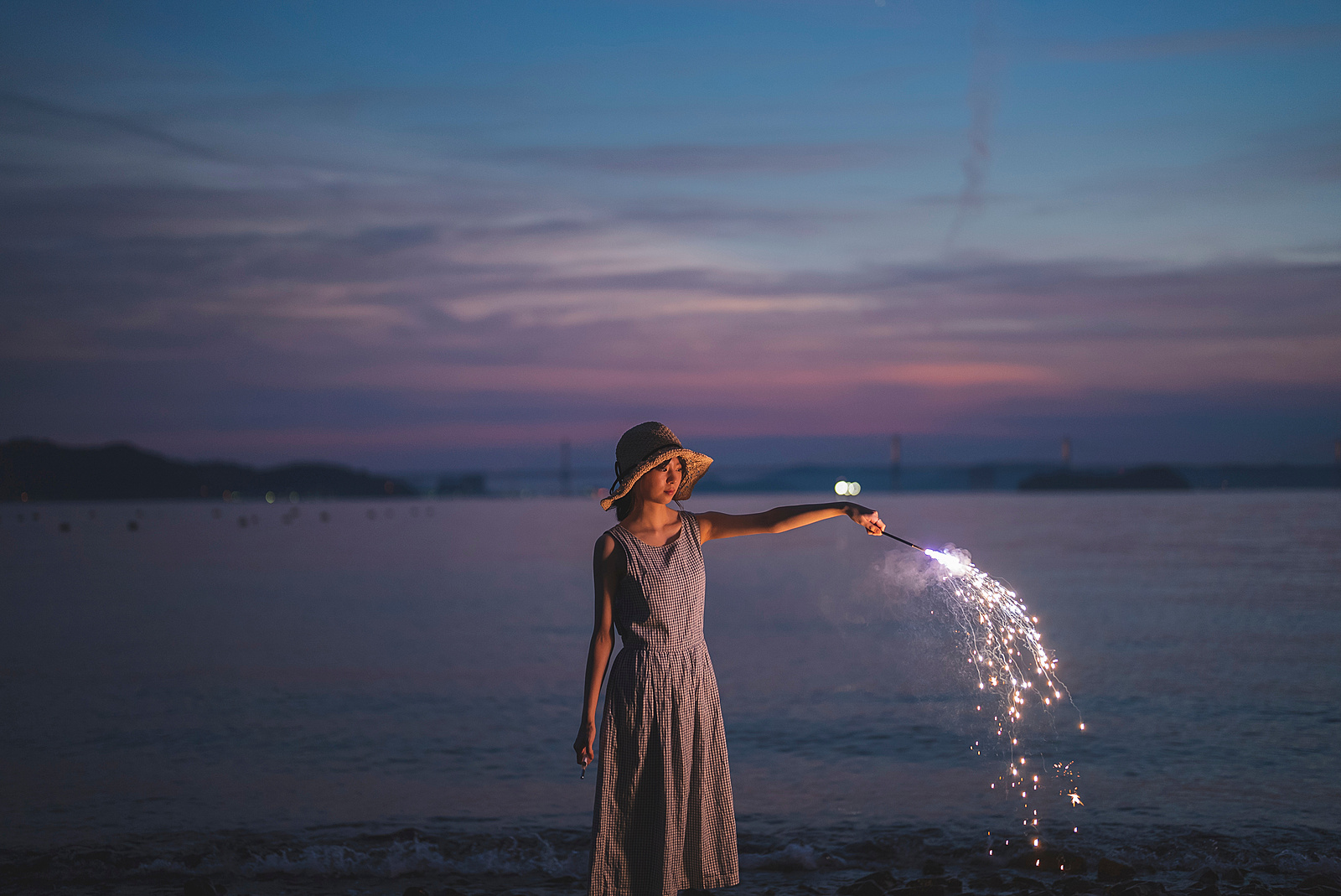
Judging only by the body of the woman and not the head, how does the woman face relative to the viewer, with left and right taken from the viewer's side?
facing the viewer and to the right of the viewer

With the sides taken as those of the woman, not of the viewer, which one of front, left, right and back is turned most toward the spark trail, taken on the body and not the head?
left
